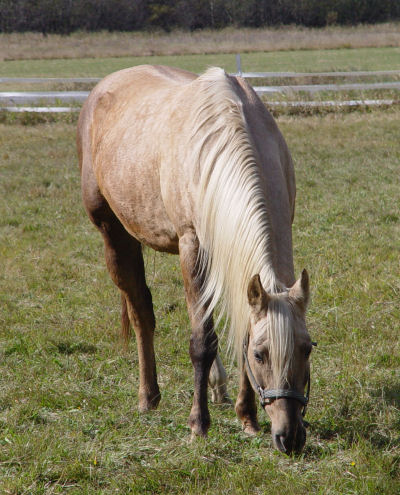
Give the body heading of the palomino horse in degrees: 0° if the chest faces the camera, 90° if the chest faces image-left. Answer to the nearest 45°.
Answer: approximately 315°
